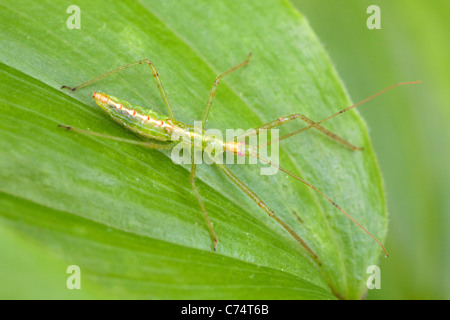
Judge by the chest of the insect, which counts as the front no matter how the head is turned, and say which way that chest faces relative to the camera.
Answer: to the viewer's right
